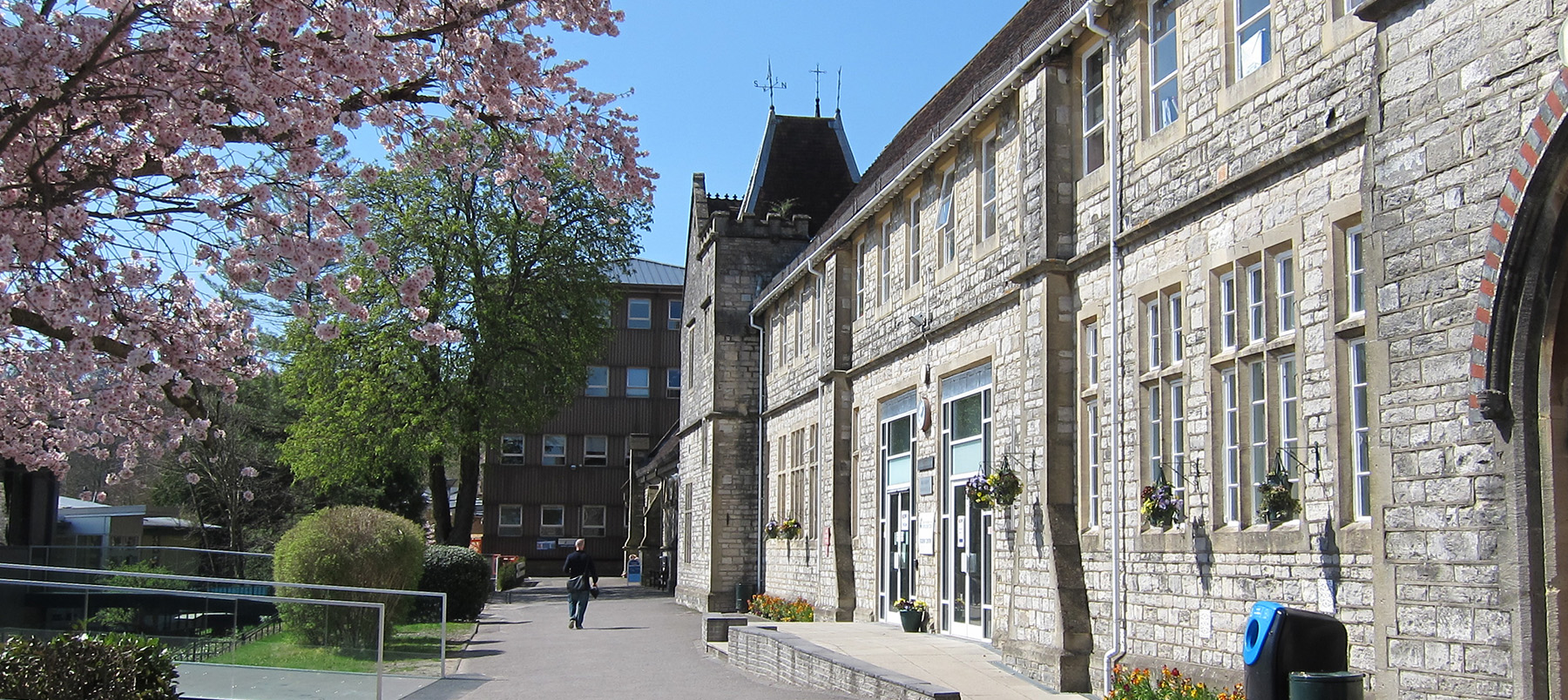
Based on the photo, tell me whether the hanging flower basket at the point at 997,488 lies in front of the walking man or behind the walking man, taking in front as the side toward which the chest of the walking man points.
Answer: behind

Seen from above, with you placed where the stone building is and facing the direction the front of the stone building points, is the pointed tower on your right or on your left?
on your right

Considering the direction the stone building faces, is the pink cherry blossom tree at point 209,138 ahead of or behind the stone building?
ahead

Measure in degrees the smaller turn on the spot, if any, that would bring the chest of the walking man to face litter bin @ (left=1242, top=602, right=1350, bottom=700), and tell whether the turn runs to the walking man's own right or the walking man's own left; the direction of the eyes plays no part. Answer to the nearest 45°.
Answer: approximately 180°

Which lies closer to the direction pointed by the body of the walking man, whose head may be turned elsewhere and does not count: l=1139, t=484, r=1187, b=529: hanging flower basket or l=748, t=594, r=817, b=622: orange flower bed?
the orange flower bed

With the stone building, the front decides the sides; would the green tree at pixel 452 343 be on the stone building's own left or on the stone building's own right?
on the stone building's own right

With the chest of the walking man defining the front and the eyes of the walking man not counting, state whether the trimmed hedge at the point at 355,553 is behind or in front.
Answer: behind

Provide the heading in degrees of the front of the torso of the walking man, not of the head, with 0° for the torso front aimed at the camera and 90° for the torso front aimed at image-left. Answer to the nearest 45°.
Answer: approximately 180°

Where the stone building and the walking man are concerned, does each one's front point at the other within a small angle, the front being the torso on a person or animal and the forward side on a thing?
no

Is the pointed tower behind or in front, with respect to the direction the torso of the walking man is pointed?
in front

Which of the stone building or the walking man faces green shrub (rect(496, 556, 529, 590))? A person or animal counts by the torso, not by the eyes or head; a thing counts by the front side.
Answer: the walking man

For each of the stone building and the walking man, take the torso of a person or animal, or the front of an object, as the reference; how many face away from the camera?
1

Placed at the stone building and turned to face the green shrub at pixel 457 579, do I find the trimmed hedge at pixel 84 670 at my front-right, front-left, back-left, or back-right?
front-left

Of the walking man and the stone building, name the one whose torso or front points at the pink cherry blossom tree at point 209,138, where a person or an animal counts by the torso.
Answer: the stone building

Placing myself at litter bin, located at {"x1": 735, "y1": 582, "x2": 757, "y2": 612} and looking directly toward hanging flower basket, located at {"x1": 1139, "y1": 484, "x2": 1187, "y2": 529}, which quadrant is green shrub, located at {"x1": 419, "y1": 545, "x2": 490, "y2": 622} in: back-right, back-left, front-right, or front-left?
front-right

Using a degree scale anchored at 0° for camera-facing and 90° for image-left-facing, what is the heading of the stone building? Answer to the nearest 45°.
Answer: approximately 45°

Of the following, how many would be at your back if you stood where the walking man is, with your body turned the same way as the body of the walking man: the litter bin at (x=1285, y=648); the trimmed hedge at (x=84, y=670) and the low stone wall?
3
